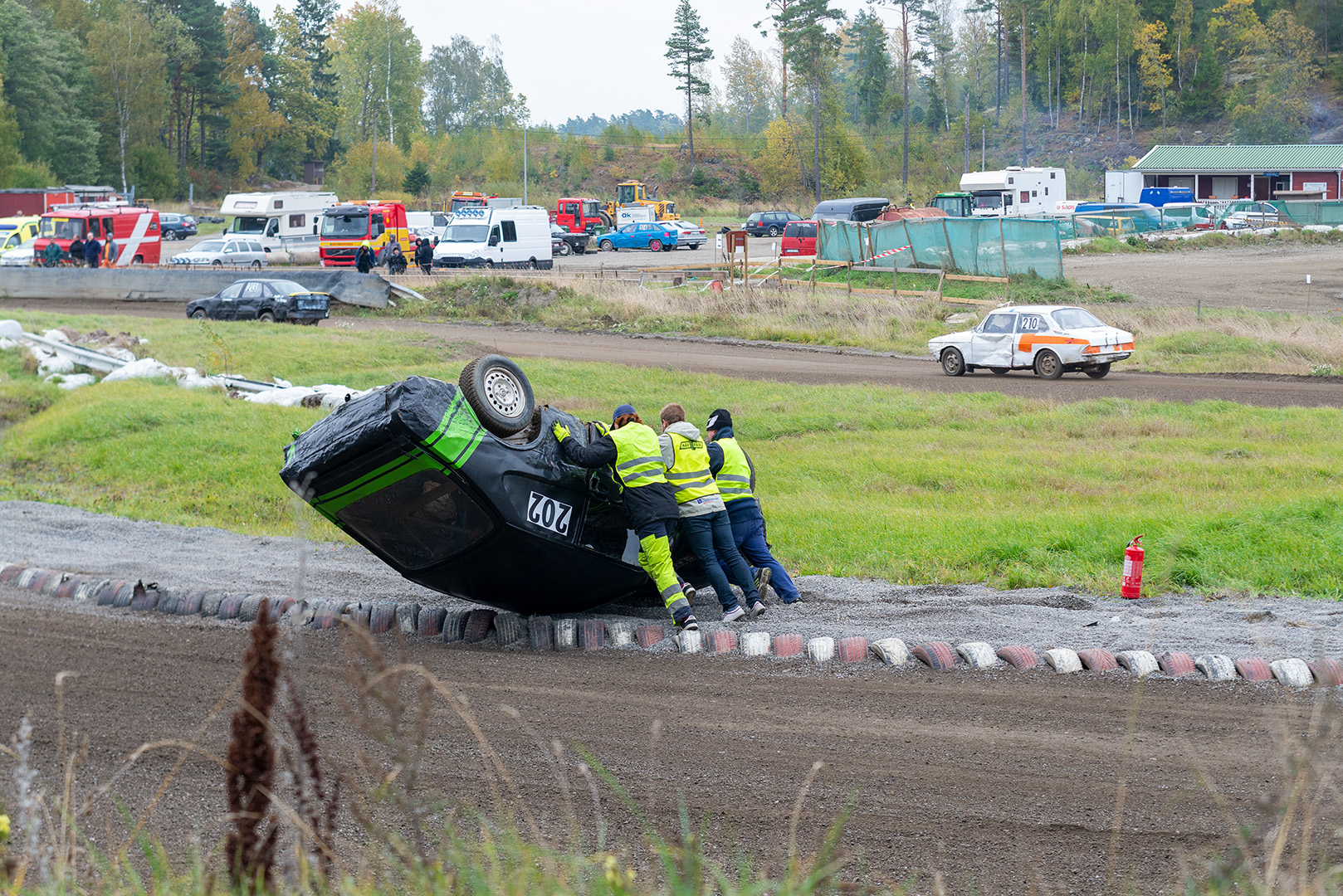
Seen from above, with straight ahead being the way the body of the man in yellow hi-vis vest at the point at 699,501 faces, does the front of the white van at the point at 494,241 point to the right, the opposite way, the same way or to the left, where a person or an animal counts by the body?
to the left

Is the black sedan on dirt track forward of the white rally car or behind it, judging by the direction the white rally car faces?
forward

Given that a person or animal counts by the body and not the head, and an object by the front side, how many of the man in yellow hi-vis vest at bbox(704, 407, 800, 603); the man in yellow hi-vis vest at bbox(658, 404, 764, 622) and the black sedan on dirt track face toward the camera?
0

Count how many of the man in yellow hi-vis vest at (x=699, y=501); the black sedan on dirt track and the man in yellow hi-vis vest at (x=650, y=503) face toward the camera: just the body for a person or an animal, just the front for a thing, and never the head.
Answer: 0

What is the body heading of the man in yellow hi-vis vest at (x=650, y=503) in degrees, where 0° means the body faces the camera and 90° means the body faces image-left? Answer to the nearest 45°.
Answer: approximately 135°

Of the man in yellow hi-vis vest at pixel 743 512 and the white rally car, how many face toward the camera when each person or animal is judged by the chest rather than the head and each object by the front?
0

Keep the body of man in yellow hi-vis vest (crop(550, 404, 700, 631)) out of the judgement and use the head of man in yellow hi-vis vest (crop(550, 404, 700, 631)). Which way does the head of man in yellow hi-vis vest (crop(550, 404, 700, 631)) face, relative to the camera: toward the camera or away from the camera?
away from the camera

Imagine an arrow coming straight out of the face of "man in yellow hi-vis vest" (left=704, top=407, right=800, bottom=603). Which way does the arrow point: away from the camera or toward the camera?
away from the camera

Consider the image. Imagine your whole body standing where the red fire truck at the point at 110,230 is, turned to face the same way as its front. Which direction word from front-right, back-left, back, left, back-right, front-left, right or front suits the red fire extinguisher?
front-left

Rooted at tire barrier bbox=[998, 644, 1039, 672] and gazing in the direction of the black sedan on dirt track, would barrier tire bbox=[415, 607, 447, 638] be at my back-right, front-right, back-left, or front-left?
front-left

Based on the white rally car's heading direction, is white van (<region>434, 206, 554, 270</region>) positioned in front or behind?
in front

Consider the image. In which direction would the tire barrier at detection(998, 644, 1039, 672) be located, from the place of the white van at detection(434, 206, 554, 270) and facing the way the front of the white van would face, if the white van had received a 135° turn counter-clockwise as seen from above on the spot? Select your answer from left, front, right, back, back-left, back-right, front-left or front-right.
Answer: right

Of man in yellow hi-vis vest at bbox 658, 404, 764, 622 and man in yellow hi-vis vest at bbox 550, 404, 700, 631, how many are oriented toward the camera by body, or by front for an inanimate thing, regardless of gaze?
0

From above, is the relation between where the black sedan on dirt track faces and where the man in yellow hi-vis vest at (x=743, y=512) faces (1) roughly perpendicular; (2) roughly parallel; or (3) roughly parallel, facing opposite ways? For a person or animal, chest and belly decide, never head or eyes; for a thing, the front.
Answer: roughly parallel

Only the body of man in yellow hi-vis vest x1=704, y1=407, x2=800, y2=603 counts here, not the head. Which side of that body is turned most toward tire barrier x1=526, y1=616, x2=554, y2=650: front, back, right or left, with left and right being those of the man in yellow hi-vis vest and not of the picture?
left

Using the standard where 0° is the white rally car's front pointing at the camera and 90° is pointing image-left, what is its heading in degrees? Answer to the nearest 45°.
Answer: approximately 135°

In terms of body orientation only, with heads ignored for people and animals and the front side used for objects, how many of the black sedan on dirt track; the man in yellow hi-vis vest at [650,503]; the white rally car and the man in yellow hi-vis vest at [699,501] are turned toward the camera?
0

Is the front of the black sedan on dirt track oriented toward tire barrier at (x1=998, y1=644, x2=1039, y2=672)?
no

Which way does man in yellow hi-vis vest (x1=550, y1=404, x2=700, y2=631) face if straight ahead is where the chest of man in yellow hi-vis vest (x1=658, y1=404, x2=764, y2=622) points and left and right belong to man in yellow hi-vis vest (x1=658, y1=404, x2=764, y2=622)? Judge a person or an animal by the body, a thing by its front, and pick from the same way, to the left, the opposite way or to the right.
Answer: the same way
